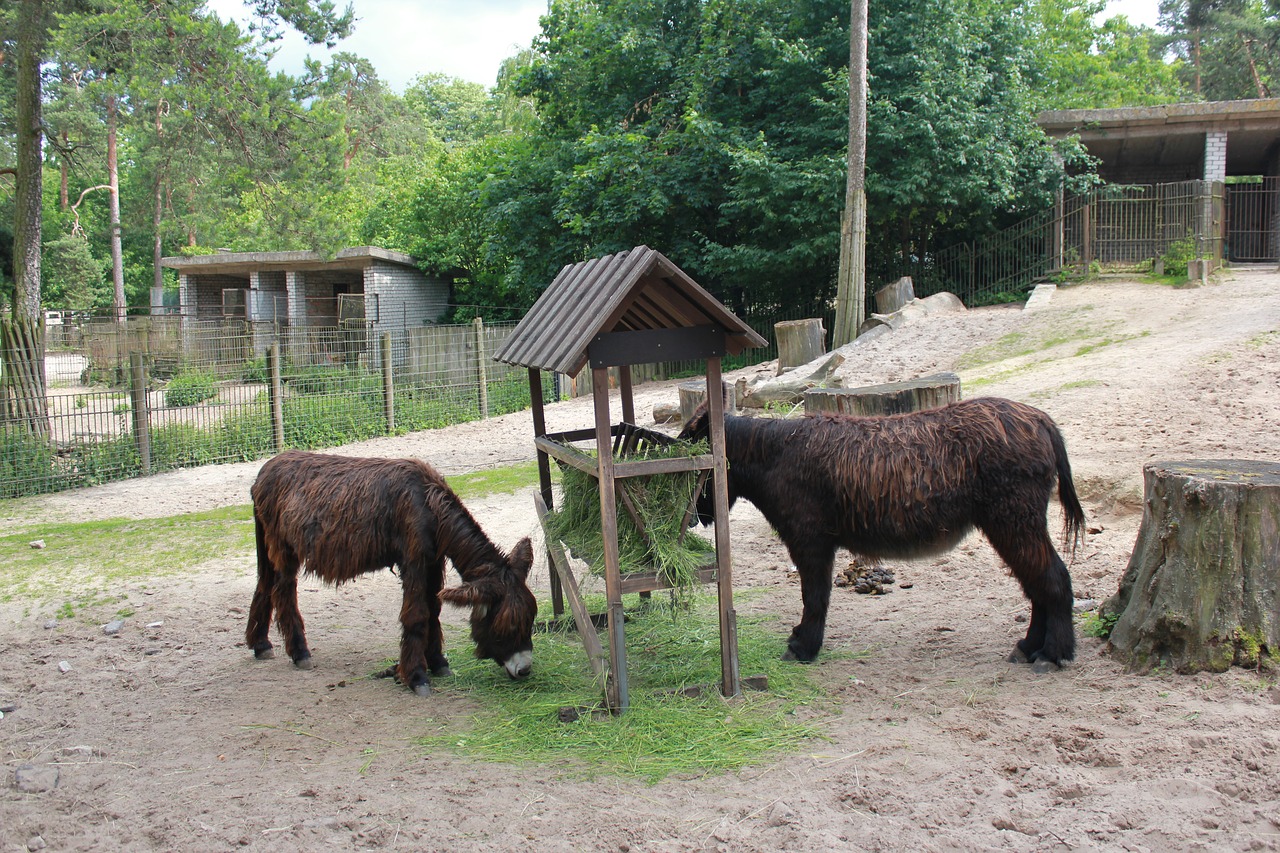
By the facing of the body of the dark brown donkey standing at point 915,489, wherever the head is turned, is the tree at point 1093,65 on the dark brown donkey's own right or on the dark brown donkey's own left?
on the dark brown donkey's own right

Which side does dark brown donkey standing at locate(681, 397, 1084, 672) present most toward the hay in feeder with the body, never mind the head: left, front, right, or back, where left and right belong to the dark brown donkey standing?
front

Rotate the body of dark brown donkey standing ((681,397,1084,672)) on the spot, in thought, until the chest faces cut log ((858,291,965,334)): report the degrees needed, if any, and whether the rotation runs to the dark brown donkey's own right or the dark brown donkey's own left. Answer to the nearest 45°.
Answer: approximately 90° to the dark brown donkey's own right

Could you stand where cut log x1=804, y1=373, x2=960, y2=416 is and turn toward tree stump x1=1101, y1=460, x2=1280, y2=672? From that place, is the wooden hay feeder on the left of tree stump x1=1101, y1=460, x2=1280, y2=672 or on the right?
right

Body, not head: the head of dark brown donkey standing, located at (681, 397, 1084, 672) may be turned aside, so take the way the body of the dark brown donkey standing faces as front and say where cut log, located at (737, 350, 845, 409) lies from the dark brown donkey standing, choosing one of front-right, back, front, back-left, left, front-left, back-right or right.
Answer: right

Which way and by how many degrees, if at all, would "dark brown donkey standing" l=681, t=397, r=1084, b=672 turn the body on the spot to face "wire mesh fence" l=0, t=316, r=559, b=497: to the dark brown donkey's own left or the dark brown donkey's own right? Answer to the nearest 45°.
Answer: approximately 45° to the dark brown donkey's own right

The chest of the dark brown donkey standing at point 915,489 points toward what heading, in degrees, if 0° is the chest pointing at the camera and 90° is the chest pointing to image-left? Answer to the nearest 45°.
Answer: approximately 90°

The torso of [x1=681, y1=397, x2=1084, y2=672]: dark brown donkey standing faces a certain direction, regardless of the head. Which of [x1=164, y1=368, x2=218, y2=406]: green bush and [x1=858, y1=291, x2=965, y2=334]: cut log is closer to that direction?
the green bush

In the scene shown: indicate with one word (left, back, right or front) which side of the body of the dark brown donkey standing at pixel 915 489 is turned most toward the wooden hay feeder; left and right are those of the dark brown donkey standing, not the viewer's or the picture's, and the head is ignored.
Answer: front

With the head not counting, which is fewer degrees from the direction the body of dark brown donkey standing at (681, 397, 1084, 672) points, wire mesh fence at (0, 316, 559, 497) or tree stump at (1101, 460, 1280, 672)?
the wire mesh fence

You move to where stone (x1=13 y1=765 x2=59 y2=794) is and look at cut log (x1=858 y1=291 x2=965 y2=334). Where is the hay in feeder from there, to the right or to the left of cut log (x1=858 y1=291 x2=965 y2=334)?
right
